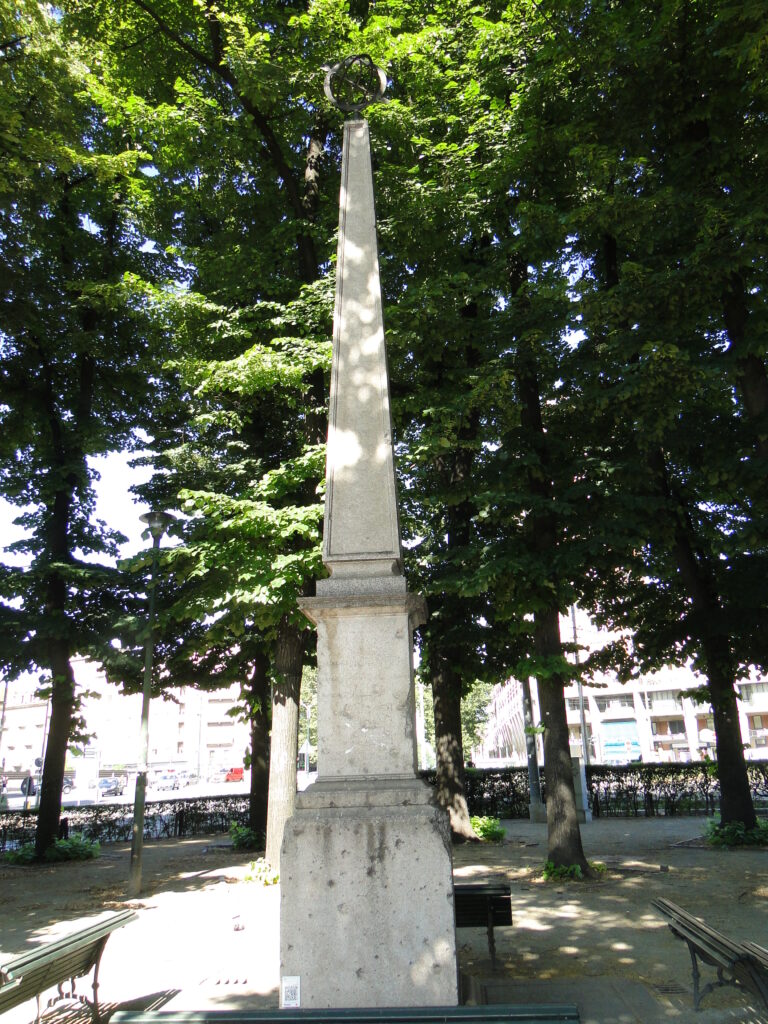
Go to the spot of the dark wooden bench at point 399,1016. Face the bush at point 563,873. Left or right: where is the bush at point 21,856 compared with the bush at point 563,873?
left

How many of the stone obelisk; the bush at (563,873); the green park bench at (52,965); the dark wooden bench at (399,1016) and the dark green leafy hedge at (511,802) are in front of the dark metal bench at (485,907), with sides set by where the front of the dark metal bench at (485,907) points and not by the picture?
2
